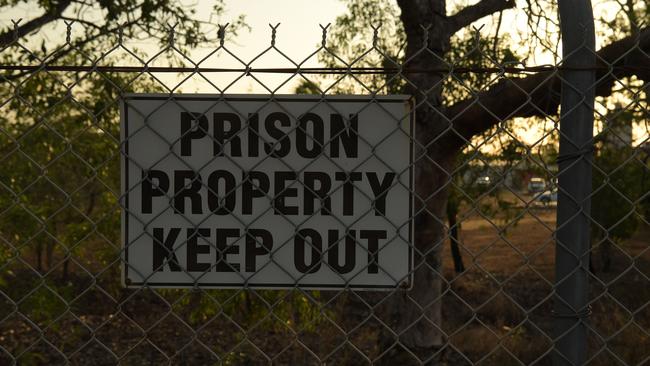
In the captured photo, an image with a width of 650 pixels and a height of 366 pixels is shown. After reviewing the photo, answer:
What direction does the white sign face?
toward the camera

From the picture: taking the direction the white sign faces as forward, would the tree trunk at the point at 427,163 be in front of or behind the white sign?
behind
